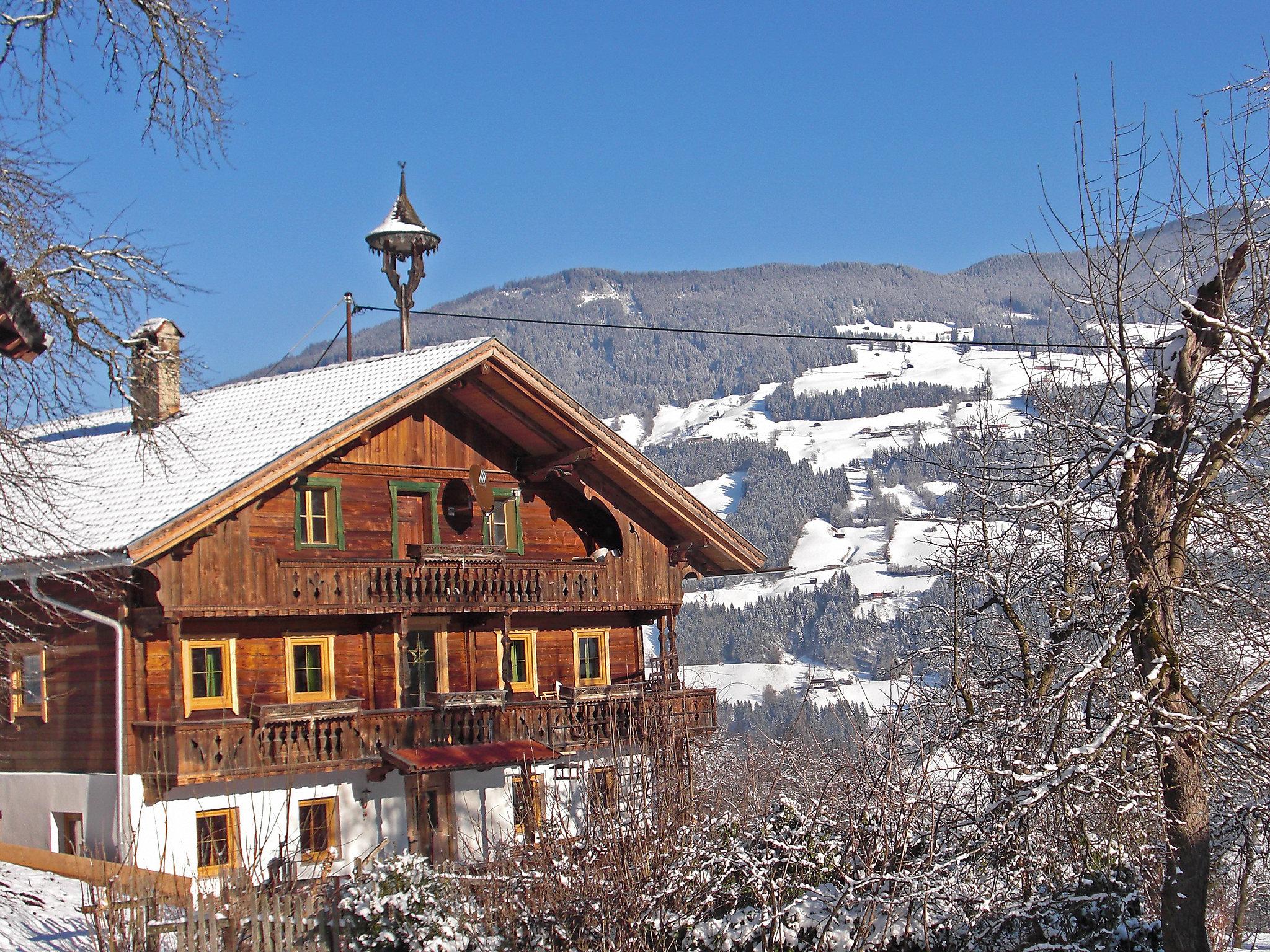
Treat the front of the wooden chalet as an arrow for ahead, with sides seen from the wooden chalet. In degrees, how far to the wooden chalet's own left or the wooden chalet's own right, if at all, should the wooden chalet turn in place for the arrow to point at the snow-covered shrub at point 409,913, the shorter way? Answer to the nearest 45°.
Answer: approximately 45° to the wooden chalet's own right

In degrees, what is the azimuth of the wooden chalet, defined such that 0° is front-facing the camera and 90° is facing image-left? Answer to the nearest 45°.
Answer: approximately 315°

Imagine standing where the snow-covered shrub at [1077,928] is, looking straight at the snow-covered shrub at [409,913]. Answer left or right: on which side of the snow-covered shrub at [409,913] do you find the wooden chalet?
right

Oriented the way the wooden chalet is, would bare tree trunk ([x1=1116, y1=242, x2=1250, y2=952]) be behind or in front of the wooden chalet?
in front
